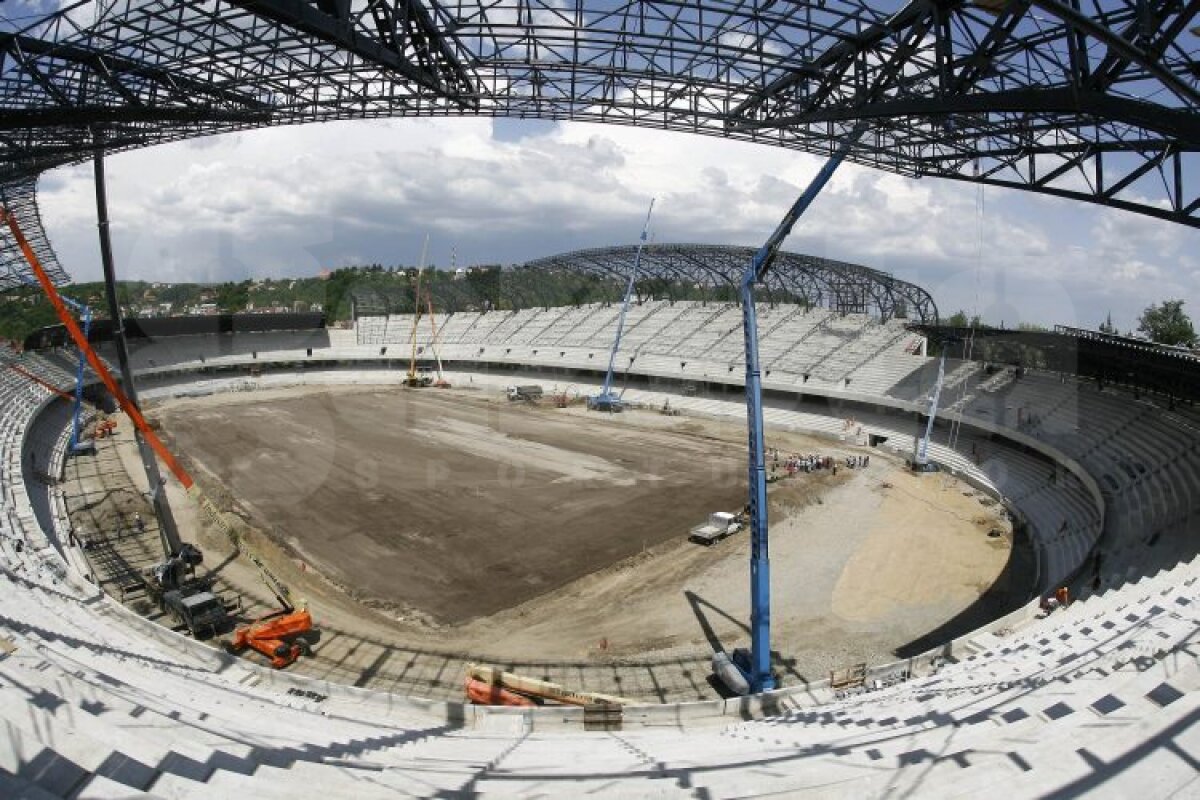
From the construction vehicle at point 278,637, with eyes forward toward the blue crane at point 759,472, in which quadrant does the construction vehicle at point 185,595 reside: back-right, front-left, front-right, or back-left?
back-left

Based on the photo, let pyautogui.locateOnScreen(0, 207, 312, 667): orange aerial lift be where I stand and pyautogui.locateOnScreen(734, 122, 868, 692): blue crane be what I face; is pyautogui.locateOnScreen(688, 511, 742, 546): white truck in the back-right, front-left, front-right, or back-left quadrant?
front-left

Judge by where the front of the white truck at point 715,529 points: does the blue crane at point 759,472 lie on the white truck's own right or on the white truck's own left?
on the white truck's own left
